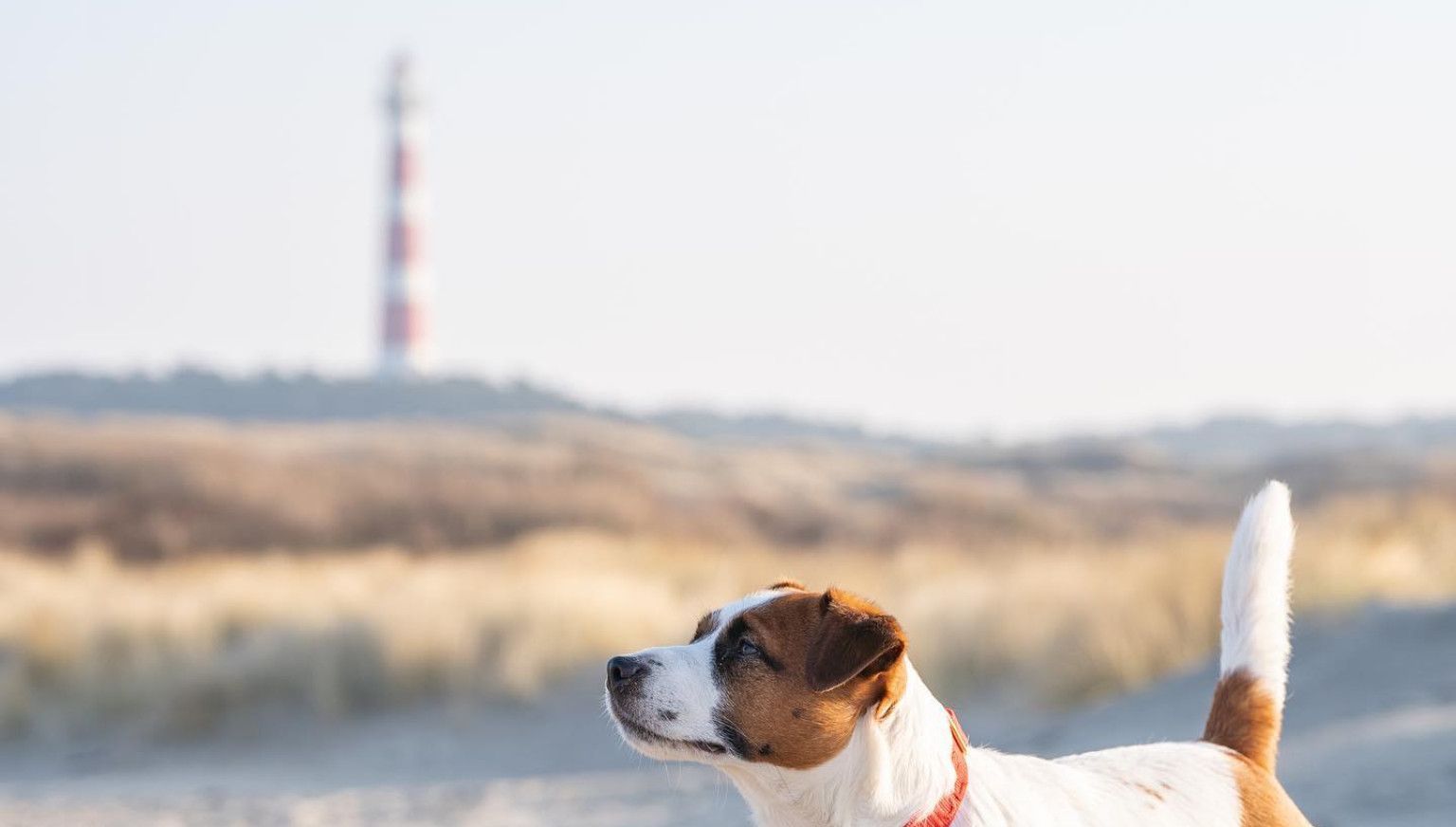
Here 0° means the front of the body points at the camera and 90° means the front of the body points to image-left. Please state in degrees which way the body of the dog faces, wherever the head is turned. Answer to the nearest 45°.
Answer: approximately 90°
